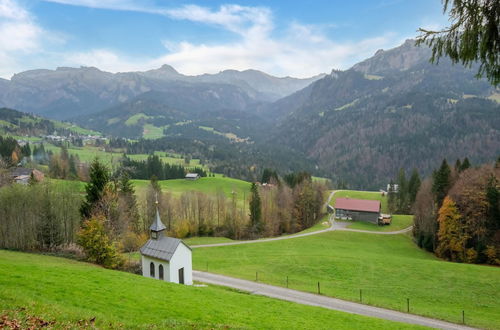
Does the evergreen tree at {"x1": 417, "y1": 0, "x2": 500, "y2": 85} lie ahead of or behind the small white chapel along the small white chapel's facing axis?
ahead

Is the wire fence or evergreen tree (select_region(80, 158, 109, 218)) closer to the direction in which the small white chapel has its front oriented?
the wire fence

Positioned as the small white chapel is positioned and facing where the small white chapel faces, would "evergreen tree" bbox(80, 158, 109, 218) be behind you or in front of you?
behind

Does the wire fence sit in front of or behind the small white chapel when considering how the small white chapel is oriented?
in front

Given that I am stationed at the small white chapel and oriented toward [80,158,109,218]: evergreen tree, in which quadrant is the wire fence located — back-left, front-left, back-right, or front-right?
back-right

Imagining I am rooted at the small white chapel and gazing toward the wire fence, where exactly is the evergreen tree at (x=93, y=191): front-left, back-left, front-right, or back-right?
back-left

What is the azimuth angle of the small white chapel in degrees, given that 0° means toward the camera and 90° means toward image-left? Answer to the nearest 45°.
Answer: approximately 315°

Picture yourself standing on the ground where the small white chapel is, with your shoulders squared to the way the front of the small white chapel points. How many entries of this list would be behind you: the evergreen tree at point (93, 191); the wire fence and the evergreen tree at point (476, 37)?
1
